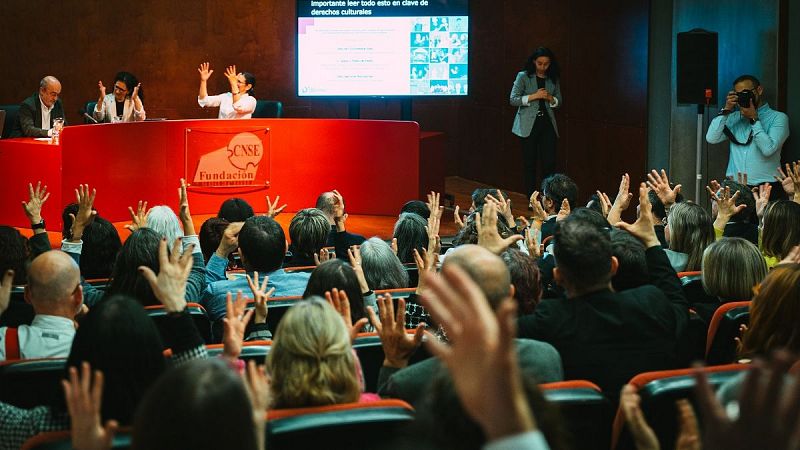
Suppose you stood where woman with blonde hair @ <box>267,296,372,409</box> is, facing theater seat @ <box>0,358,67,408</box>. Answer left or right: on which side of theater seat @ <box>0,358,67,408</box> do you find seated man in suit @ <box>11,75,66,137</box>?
right

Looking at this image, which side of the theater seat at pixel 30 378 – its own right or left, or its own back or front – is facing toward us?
back

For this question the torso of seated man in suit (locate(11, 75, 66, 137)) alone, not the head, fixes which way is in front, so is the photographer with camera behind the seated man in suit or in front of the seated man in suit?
in front

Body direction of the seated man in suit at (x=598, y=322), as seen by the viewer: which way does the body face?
away from the camera

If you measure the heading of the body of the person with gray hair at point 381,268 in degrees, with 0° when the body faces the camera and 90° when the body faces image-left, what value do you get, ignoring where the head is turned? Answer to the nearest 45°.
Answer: approximately 180°

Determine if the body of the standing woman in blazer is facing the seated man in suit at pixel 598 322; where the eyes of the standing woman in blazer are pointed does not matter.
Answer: yes

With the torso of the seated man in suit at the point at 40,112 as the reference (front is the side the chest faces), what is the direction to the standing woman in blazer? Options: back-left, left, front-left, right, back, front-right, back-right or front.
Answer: front-left

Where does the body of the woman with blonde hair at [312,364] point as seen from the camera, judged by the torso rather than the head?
away from the camera

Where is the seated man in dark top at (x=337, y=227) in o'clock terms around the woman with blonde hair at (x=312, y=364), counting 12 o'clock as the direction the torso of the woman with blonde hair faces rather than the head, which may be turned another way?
The seated man in dark top is roughly at 12 o'clock from the woman with blonde hair.

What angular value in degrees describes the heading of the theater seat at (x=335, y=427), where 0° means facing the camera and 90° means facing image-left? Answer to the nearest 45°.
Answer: approximately 180°

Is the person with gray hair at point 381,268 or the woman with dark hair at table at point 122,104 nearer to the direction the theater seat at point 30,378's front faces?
the woman with dark hair at table

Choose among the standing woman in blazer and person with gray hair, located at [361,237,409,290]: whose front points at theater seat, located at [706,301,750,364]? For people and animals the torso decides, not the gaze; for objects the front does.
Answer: the standing woman in blazer
